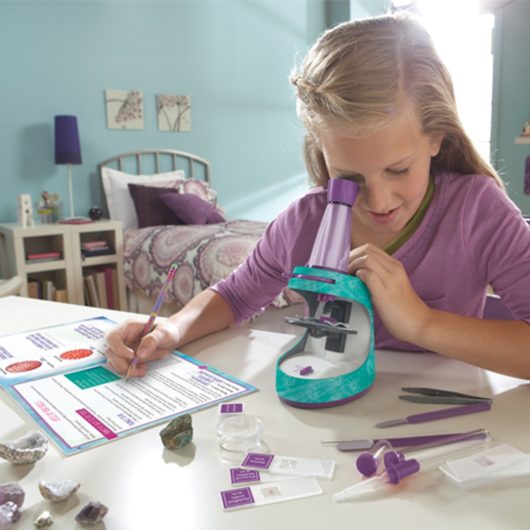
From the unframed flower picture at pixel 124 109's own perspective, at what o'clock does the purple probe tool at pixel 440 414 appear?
The purple probe tool is roughly at 12 o'clock from the unframed flower picture.

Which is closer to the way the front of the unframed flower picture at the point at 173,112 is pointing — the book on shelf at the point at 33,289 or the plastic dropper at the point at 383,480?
the plastic dropper

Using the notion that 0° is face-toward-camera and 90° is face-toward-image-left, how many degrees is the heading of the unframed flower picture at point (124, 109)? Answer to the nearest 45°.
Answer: approximately 0°

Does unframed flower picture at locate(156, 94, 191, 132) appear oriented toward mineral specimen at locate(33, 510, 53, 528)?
yes

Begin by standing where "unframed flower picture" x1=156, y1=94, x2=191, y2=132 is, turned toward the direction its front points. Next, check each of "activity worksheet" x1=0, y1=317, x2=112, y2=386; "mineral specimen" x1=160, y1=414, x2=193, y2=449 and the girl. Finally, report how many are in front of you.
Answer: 3

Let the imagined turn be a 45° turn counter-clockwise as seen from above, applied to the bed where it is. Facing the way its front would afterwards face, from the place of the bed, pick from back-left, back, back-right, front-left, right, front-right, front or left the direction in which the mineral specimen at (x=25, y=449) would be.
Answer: right

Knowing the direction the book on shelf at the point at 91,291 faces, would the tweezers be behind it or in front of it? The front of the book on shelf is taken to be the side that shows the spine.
in front

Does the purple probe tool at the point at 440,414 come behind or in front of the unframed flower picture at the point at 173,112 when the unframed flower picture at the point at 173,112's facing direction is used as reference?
in front

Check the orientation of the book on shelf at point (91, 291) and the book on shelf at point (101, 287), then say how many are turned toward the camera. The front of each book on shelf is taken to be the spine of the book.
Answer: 2

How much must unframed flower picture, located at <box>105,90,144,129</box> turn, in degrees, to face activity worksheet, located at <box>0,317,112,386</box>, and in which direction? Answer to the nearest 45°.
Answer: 0° — it already faces it

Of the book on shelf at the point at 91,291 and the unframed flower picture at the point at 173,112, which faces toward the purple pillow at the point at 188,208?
the unframed flower picture

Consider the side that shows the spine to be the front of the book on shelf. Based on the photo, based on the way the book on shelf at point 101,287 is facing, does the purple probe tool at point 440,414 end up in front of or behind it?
in front
